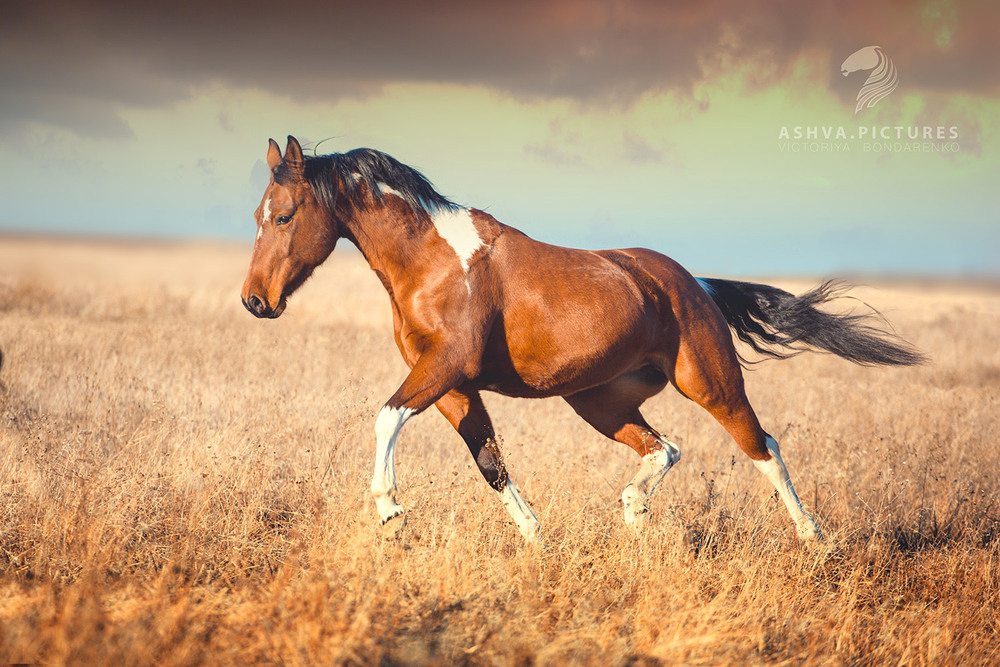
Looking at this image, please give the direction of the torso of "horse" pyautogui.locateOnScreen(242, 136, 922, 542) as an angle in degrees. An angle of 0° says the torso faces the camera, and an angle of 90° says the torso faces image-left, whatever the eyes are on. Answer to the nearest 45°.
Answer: approximately 90°
